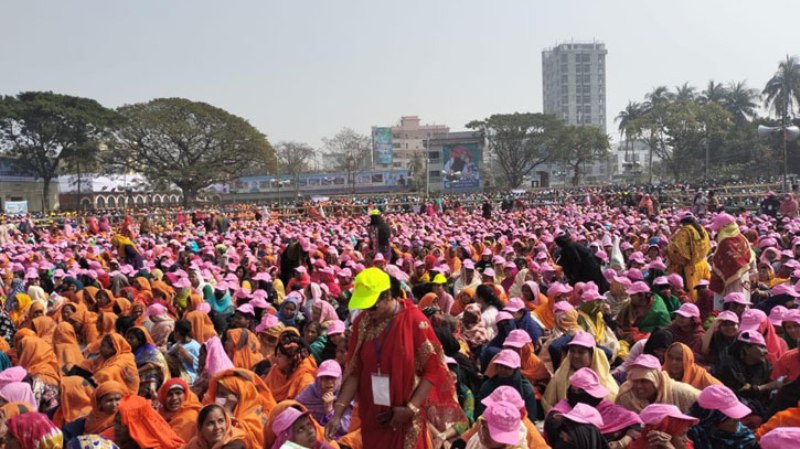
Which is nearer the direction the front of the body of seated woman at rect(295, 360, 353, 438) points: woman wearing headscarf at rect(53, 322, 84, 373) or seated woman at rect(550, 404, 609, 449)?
the seated woman

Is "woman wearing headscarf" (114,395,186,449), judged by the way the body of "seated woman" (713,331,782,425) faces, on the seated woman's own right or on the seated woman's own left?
on the seated woman's own right

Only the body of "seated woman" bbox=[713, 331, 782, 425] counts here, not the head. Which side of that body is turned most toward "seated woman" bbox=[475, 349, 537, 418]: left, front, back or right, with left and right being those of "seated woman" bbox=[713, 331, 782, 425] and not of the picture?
right

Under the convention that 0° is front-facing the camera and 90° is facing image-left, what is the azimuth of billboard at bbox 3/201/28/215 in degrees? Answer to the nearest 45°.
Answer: approximately 0°

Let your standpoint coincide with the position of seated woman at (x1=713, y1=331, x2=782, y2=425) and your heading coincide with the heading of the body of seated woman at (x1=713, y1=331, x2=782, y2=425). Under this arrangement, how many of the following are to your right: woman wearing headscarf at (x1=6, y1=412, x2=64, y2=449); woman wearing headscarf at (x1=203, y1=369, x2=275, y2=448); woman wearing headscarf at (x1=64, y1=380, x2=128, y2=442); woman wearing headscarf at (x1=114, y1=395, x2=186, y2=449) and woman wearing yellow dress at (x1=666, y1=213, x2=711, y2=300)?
4

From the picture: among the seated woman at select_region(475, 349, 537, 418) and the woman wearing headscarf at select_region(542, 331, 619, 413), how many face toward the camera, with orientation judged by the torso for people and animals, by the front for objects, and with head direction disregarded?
2

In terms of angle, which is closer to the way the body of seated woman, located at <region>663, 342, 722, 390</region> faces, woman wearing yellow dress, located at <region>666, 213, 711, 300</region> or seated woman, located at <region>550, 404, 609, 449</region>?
the seated woman

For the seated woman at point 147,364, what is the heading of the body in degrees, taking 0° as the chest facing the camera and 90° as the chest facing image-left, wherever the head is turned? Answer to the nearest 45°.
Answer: approximately 45°

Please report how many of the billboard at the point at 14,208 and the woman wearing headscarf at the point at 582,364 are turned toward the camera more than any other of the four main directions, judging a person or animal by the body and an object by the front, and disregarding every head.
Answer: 2

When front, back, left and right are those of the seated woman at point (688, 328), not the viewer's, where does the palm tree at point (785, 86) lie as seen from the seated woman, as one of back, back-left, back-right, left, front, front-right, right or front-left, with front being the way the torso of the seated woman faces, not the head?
back-right
